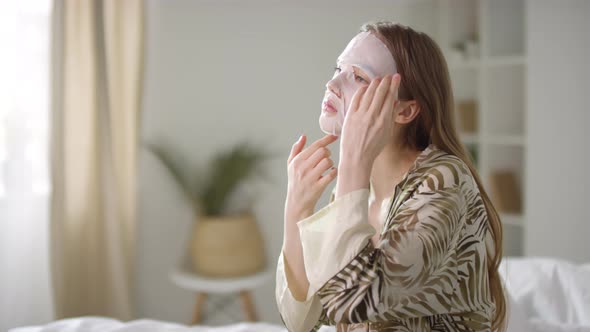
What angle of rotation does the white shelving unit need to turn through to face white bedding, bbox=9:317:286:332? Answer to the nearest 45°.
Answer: approximately 45° to its right

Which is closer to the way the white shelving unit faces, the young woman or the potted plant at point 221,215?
the young woman

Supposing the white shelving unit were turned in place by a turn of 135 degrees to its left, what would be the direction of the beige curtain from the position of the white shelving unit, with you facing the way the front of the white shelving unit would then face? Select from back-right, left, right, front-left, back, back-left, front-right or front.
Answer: back

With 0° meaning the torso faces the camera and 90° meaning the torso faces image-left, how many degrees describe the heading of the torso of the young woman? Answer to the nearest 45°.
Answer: approximately 45°

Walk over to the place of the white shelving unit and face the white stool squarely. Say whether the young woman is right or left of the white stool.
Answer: left

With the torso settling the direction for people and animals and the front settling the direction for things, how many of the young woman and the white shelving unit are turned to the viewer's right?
0

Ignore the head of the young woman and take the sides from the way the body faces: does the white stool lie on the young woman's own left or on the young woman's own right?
on the young woman's own right

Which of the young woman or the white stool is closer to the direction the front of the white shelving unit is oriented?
the young woman

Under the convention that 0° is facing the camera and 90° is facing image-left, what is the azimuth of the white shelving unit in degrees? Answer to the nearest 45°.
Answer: approximately 0°

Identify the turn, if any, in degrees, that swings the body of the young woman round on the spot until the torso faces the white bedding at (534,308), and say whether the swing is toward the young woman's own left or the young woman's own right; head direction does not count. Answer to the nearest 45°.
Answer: approximately 180°
